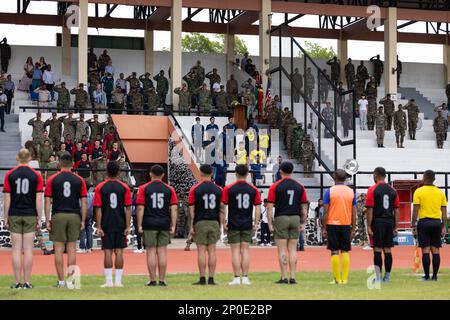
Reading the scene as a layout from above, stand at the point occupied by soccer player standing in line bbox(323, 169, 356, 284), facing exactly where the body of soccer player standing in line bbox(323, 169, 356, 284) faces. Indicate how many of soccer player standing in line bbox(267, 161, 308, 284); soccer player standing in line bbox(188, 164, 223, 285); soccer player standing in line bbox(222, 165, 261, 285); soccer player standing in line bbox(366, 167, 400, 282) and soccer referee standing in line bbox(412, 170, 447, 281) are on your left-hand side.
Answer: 3

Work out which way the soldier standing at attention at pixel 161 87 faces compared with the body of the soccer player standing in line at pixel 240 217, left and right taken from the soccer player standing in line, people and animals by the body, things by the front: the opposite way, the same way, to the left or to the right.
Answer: the opposite way

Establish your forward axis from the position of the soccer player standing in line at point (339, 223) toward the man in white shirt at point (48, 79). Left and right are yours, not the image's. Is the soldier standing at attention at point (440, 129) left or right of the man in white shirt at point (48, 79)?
right

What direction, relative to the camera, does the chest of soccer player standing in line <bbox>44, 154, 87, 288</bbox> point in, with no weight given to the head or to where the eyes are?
away from the camera

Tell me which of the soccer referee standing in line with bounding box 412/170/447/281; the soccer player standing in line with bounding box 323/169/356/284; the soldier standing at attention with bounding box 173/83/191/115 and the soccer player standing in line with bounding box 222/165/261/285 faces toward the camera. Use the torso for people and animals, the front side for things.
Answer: the soldier standing at attention

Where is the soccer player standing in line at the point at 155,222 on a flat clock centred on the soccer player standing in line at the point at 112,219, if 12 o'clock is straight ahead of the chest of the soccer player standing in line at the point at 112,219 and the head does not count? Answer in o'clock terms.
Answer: the soccer player standing in line at the point at 155,222 is roughly at 3 o'clock from the soccer player standing in line at the point at 112,219.

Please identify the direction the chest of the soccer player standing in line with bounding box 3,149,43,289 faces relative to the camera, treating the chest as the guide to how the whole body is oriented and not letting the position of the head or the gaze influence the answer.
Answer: away from the camera

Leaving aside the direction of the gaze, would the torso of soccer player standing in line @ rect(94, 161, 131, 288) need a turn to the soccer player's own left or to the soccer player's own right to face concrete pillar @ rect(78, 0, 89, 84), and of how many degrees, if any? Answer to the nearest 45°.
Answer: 0° — they already face it

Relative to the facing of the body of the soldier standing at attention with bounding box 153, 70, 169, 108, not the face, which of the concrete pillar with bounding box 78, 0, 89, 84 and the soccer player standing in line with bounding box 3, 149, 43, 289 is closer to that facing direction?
the soccer player standing in line
